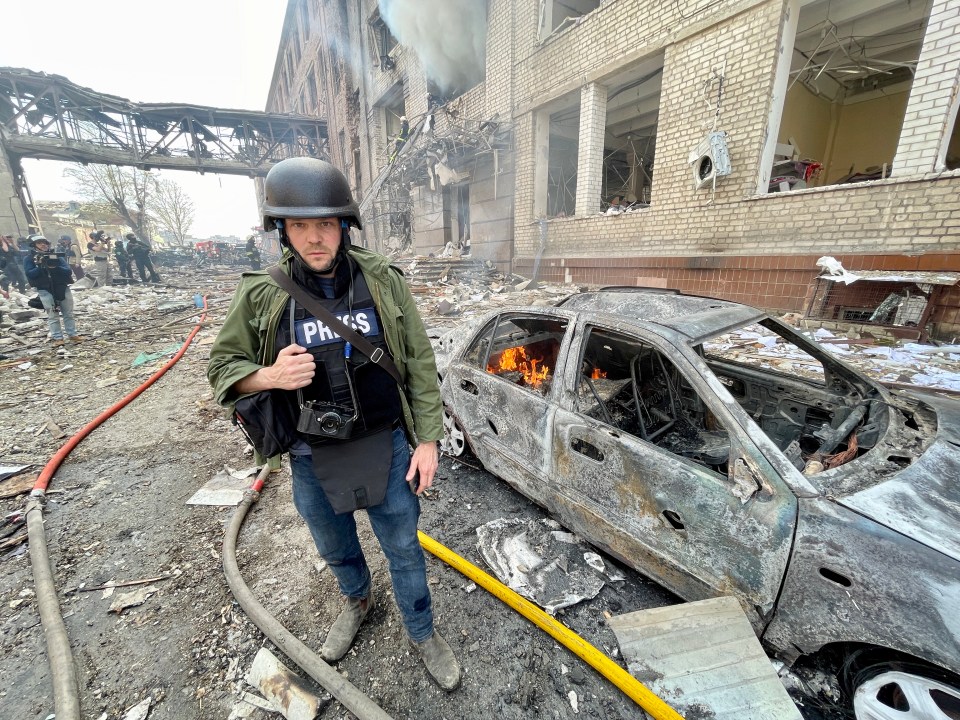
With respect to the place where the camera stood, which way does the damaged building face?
facing the viewer and to the left of the viewer

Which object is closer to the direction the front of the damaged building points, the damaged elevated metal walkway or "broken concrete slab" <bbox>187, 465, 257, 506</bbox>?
the broken concrete slab

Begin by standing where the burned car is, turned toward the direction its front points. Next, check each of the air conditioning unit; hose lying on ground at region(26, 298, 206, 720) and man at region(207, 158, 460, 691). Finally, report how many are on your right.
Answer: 2

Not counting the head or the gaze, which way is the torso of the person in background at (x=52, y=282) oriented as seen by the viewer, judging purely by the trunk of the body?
toward the camera

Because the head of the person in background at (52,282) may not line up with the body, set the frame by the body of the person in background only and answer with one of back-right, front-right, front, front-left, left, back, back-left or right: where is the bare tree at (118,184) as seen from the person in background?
back

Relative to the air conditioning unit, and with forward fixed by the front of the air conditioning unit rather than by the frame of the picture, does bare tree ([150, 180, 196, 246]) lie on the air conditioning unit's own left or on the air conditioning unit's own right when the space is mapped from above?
on the air conditioning unit's own right

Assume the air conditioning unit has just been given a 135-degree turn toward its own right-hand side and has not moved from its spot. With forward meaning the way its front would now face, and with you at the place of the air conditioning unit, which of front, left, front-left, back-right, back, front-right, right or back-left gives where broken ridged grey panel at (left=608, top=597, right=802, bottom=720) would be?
back

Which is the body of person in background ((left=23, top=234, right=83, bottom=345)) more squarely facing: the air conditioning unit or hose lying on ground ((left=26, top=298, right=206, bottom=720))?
the hose lying on ground

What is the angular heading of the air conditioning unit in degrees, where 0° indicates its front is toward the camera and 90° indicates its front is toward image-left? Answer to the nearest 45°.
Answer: approximately 45°

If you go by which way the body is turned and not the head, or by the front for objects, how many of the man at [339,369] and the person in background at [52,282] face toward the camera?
2

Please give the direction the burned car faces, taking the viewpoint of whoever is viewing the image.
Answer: facing the viewer and to the right of the viewer

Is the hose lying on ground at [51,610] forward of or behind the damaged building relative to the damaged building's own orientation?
forward

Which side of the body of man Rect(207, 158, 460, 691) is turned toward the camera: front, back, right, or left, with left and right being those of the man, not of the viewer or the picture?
front

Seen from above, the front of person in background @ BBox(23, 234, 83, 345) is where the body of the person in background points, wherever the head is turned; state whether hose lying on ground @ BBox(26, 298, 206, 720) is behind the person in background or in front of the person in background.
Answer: in front

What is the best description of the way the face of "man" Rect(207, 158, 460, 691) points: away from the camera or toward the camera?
toward the camera

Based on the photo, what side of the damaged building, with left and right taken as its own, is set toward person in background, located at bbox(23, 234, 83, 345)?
front
